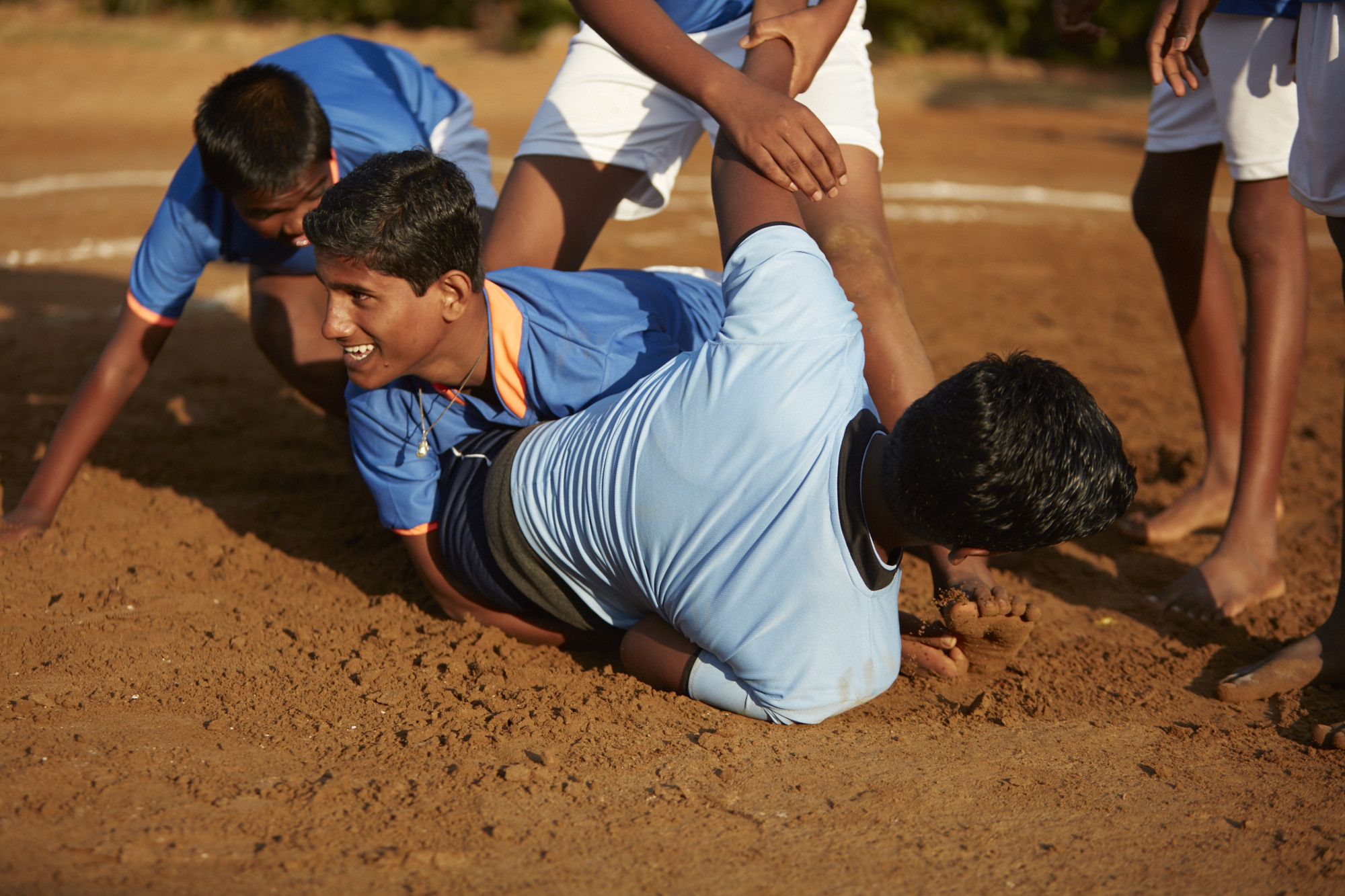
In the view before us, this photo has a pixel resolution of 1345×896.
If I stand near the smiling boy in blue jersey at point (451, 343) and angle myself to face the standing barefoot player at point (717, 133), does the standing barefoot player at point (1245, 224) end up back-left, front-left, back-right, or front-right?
front-right

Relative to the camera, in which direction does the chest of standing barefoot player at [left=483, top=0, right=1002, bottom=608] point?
toward the camera

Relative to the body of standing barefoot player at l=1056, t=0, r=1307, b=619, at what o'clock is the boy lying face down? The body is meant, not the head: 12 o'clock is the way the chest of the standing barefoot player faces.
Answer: The boy lying face down is roughly at 11 o'clock from the standing barefoot player.

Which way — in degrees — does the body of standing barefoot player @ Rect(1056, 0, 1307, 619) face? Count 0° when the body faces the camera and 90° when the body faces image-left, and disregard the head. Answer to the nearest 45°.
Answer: approximately 45°

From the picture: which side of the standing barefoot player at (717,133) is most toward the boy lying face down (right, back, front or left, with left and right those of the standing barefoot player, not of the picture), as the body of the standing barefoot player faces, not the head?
front

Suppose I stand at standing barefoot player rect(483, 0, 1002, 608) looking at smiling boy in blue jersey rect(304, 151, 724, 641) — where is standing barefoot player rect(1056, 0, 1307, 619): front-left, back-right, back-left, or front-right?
back-left

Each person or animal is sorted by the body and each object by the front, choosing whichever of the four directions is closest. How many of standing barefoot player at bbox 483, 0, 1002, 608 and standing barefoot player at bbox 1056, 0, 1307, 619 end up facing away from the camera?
0

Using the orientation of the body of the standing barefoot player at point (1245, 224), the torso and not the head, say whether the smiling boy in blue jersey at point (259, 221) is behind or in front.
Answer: in front

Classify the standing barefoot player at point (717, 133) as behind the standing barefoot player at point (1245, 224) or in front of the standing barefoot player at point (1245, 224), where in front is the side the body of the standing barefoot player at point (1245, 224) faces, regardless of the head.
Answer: in front

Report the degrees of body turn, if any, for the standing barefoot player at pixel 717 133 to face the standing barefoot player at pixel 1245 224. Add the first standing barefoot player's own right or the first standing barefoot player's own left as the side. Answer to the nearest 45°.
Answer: approximately 90° to the first standing barefoot player's own left

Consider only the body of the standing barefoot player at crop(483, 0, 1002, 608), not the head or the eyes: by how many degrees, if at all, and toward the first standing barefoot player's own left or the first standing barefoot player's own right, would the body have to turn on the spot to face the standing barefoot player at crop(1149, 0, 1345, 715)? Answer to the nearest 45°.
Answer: approximately 90° to the first standing barefoot player's own left
